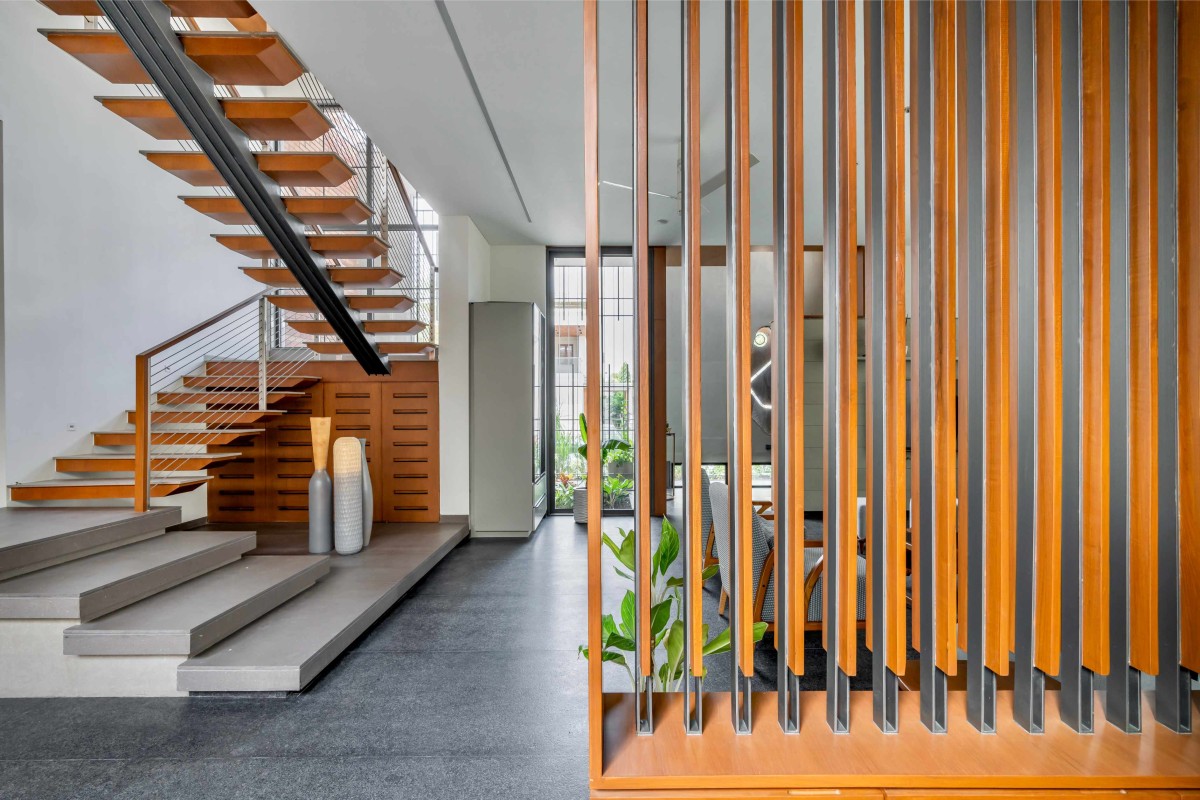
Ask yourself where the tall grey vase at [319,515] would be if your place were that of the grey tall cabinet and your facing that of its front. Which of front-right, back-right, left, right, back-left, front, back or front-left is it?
back-right

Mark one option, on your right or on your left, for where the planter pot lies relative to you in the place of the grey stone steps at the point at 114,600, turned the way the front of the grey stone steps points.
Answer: on your left

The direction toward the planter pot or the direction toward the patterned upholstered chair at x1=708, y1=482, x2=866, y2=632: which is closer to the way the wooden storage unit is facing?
the patterned upholstered chair

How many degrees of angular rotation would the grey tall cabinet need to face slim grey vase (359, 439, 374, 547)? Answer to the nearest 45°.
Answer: approximately 135° to its right

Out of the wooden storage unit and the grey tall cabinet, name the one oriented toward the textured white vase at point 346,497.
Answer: the wooden storage unit

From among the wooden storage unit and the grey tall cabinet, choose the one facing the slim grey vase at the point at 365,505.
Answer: the wooden storage unit

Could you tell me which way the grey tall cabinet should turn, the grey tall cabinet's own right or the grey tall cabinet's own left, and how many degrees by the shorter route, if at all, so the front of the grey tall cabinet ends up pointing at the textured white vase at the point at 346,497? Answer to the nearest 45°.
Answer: approximately 135° to the grey tall cabinet's own right

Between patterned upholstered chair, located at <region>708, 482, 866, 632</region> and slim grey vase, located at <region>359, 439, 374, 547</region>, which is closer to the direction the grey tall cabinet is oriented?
the patterned upholstered chair
